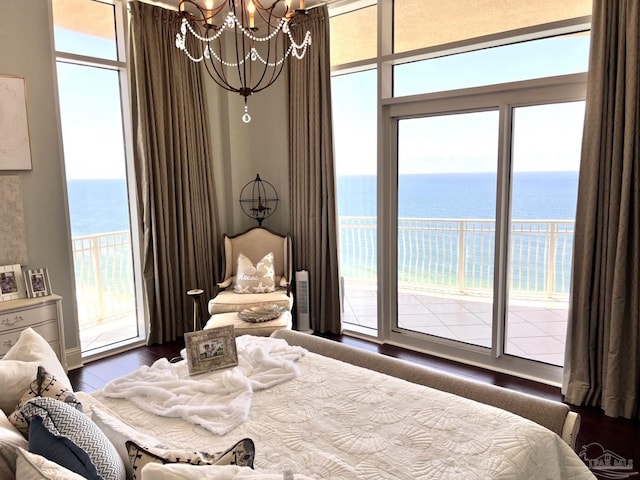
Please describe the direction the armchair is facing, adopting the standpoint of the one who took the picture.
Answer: facing the viewer

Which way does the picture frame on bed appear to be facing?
toward the camera

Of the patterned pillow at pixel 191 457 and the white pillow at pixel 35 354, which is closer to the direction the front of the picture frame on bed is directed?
the patterned pillow

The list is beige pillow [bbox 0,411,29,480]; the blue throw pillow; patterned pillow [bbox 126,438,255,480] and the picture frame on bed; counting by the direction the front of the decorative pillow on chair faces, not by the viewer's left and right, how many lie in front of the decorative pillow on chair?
4

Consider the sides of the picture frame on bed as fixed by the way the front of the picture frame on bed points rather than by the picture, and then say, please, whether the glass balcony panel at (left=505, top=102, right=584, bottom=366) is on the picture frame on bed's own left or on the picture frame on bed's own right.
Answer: on the picture frame on bed's own left

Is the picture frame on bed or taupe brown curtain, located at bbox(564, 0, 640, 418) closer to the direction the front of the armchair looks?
the picture frame on bed

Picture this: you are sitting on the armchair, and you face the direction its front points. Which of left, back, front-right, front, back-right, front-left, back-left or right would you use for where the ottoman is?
front

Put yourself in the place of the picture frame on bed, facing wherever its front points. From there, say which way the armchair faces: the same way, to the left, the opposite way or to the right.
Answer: the same way

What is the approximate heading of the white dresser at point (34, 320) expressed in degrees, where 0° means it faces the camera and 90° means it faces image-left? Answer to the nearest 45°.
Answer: approximately 315°

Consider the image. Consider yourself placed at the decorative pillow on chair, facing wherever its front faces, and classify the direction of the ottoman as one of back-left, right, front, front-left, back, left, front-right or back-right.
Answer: front

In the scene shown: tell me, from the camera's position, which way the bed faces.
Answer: facing away from the viewer and to the right of the viewer

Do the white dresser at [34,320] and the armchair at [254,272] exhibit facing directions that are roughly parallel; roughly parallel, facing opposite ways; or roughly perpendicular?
roughly perpendicular

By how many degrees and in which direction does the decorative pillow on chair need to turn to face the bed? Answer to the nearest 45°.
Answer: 0° — it already faces it

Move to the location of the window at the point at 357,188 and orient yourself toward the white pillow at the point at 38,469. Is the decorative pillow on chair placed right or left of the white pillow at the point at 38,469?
right

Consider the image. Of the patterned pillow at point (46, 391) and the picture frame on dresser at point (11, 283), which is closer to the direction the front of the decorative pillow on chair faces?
the patterned pillow

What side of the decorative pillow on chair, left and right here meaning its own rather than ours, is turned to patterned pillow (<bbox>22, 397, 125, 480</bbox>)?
front

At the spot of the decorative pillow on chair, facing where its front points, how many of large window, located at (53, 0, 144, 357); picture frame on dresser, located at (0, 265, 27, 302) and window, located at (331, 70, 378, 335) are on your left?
1
